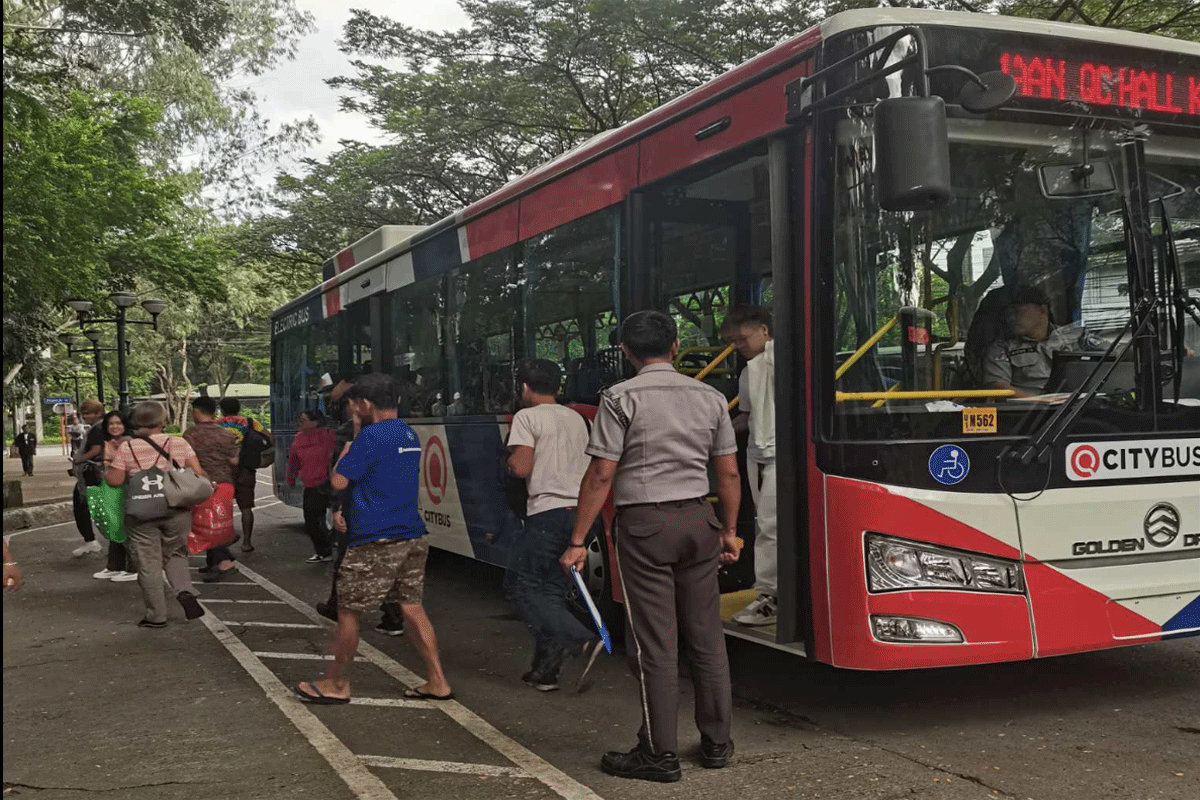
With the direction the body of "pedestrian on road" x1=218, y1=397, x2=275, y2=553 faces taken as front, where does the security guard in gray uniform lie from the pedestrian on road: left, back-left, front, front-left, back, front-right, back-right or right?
back

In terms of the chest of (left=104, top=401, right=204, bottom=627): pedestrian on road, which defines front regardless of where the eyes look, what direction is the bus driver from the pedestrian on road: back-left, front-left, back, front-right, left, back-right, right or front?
back-right

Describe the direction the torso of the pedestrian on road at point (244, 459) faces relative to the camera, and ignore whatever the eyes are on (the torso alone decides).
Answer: away from the camera

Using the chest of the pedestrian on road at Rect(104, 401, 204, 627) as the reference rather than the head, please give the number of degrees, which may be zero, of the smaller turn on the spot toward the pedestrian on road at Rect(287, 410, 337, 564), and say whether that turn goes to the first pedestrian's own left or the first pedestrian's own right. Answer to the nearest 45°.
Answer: approximately 45° to the first pedestrian's own right

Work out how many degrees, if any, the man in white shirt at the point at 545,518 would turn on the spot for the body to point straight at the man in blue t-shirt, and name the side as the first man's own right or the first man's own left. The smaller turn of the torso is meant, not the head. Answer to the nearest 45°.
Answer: approximately 90° to the first man's own left

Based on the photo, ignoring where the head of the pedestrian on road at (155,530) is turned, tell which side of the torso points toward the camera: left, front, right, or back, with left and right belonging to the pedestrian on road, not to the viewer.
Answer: back
